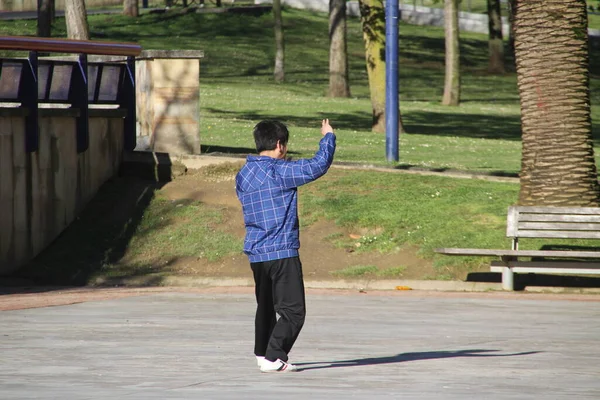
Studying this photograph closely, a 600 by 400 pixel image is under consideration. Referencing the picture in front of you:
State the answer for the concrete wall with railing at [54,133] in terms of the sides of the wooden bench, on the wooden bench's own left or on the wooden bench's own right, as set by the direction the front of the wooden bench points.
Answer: on the wooden bench's own right

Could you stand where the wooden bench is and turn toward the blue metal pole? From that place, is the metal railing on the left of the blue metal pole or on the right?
left

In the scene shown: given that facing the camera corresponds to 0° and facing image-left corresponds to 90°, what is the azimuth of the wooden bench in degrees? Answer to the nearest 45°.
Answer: approximately 0°

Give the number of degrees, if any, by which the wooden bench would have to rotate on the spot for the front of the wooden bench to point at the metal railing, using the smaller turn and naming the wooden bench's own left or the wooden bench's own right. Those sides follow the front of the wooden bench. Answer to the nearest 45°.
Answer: approximately 90° to the wooden bench's own right

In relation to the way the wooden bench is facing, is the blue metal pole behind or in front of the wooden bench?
behind
